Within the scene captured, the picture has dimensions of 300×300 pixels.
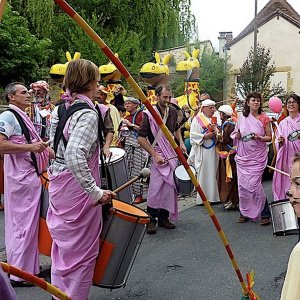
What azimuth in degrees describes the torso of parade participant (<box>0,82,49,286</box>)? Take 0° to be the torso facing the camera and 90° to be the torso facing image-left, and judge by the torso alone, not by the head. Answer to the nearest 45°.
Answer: approximately 270°

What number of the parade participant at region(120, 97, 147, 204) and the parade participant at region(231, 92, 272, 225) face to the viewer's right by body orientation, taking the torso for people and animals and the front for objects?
0

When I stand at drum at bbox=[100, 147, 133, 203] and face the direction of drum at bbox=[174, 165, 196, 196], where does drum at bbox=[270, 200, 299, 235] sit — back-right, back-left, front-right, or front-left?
front-right

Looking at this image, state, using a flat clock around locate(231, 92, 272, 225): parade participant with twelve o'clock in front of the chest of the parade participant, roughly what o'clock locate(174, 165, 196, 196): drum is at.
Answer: The drum is roughly at 2 o'clock from the parade participant.

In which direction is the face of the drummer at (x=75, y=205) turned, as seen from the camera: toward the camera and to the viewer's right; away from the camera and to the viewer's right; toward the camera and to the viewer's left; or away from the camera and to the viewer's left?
away from the camera and to the viewer's right

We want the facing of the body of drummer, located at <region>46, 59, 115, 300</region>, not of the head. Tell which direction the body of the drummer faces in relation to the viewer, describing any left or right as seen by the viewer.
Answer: facing away from the viewer and to the right of the viewer

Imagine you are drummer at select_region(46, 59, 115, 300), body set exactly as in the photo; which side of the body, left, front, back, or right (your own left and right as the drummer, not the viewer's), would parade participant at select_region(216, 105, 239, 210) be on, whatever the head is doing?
front

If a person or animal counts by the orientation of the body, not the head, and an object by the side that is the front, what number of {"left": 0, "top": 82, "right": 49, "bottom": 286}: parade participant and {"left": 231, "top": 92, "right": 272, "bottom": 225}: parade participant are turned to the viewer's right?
1

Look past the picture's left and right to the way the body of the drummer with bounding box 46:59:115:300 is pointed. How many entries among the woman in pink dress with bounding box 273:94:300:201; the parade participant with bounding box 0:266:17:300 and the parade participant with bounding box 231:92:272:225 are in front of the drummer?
2

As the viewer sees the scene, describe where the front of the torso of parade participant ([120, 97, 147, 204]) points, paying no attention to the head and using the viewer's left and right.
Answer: facing the viewer and to the left of the viewer

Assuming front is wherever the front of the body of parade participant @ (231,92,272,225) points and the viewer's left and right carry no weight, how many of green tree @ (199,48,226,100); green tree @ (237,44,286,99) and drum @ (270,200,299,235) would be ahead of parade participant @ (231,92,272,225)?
1

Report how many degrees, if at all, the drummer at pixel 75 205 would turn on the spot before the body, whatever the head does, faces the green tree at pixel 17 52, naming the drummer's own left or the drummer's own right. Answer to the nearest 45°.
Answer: approximately 45° to the drummer's own left

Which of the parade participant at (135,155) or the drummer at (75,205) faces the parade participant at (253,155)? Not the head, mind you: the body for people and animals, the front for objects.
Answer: the drummer

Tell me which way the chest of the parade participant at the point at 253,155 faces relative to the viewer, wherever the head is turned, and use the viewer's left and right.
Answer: facing the viewer

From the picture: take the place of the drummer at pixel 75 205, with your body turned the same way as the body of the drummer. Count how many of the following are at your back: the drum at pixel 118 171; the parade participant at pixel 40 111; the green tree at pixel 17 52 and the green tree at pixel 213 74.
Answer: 0

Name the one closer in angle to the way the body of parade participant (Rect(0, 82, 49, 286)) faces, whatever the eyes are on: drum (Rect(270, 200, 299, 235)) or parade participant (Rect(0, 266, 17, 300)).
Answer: the drum

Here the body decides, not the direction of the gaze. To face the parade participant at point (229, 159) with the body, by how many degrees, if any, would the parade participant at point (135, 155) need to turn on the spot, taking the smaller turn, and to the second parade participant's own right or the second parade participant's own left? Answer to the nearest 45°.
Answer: approximately 135° to the second parade participant's own left

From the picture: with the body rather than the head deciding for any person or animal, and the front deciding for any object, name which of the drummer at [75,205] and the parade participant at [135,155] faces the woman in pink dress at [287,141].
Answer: the drummer

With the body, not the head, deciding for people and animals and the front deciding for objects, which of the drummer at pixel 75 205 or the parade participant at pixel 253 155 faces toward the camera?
the parade participant

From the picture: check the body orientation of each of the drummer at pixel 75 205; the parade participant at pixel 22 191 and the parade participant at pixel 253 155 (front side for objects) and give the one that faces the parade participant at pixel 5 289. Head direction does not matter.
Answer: the parade participant at pixel 253 155

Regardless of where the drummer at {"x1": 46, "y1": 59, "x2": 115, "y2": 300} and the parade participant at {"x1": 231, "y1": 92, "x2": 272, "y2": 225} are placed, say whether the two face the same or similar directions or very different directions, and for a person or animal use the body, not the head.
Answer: very different directions
